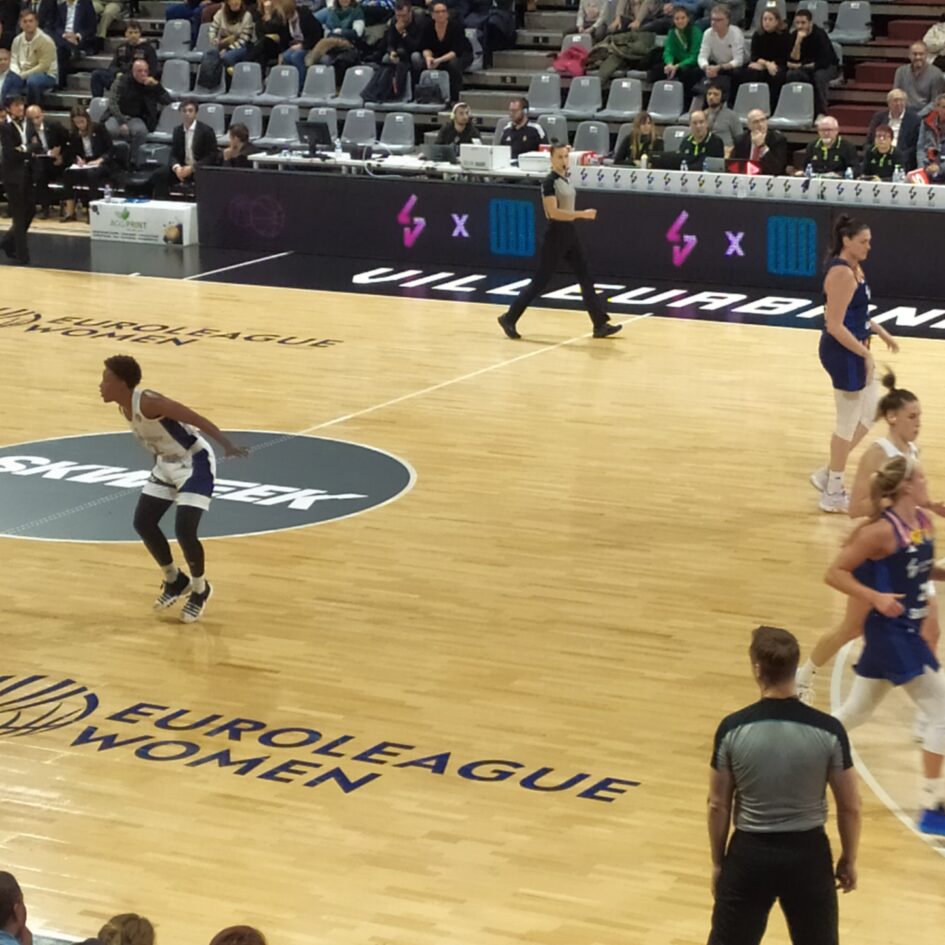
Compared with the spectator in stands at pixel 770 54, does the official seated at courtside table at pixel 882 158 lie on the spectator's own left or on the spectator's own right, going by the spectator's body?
on the spectator's own left

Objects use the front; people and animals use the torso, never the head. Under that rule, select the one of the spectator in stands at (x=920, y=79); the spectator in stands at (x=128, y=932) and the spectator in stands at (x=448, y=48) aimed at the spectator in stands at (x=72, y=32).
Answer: the spectator in stands at (x=128, y=932)

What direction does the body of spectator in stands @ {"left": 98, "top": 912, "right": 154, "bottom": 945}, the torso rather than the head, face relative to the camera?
away from the camera

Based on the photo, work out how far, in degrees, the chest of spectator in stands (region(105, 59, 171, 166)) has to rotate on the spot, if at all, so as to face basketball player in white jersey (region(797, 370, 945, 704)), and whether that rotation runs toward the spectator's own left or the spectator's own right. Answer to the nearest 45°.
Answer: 0° — they already face them

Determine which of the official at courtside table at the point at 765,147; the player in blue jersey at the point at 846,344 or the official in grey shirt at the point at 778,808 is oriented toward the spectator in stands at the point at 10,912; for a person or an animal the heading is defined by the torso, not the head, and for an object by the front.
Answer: the official at courtside table at the point at 765,147

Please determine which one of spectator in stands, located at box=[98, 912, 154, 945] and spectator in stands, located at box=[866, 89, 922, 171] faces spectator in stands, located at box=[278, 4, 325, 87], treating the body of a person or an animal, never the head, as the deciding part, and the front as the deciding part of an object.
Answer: spectator in stands, located at box=[98, 912, 154, 945]

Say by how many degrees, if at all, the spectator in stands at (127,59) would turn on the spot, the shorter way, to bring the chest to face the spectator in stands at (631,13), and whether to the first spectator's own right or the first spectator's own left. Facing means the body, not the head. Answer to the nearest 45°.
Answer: approximately 90° to the first spectator's own left

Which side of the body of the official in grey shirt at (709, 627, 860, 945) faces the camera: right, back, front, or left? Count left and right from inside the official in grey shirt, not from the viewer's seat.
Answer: back

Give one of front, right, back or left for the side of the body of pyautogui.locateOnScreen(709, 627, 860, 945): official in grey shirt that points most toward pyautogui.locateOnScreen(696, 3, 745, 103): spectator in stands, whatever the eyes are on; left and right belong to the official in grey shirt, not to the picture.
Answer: front

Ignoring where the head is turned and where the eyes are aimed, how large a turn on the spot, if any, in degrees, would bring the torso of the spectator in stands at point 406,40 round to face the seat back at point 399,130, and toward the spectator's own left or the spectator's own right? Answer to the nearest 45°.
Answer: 0° — they already face it

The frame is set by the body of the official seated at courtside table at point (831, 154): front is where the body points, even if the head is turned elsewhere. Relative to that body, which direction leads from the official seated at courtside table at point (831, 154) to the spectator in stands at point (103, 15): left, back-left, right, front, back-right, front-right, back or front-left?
back-right

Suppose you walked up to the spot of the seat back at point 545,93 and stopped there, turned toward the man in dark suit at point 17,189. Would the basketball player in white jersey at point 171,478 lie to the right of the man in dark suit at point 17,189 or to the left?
left

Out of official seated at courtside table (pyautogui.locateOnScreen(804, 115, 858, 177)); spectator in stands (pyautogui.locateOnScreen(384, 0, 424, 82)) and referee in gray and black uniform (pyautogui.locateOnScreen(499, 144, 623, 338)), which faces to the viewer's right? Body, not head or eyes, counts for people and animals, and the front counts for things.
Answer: the referee in gray and black uniform

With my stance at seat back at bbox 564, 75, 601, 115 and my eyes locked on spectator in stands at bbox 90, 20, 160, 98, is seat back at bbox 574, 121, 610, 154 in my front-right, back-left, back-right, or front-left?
back-left
